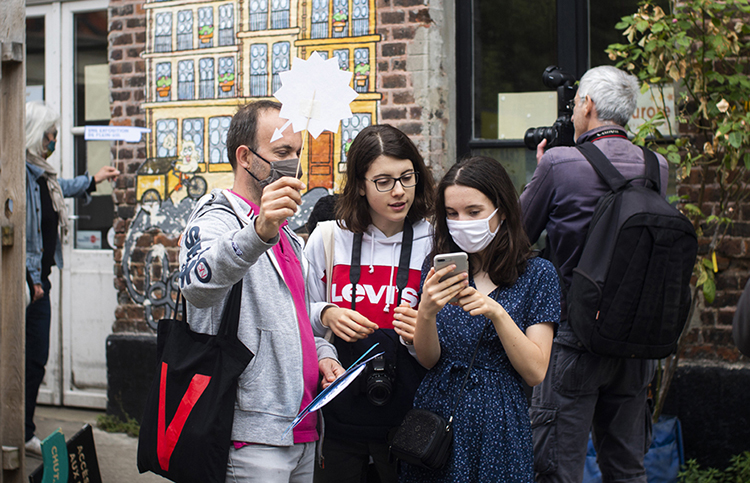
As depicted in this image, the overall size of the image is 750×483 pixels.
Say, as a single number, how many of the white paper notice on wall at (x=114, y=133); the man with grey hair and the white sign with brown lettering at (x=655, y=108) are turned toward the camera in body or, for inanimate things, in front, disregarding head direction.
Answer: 2

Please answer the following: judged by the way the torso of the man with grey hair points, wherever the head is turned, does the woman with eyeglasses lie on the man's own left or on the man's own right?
on the man's own left

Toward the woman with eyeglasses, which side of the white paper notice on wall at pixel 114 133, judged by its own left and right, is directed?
front

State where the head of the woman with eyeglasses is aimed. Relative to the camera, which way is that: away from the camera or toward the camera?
toward the camera

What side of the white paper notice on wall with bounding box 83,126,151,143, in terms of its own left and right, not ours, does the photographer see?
front

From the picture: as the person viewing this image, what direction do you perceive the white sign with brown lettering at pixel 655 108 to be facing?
facing the viewer

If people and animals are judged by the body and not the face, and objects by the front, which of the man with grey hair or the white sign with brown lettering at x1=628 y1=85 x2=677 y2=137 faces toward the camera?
the white sign with brown lettering

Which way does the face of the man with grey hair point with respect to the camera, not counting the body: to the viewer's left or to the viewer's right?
to the viewer's left

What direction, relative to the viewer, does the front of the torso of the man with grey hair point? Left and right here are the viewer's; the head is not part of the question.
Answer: facing away from the viewer and to the left of the viewer
